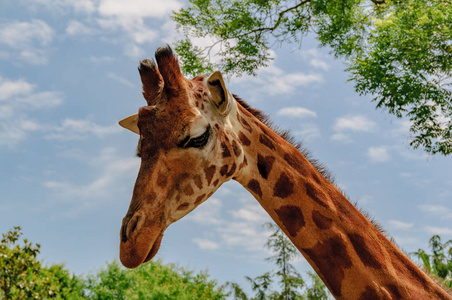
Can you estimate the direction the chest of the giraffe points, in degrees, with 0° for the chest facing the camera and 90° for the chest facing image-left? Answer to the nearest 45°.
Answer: approximately 45°

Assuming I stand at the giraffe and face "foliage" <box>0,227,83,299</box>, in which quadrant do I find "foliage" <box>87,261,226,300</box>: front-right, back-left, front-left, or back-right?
front-right

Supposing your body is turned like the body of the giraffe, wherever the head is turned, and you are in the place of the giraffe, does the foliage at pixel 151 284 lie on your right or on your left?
on your right

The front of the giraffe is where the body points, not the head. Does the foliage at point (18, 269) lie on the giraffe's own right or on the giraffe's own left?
on the giraffe's own right
